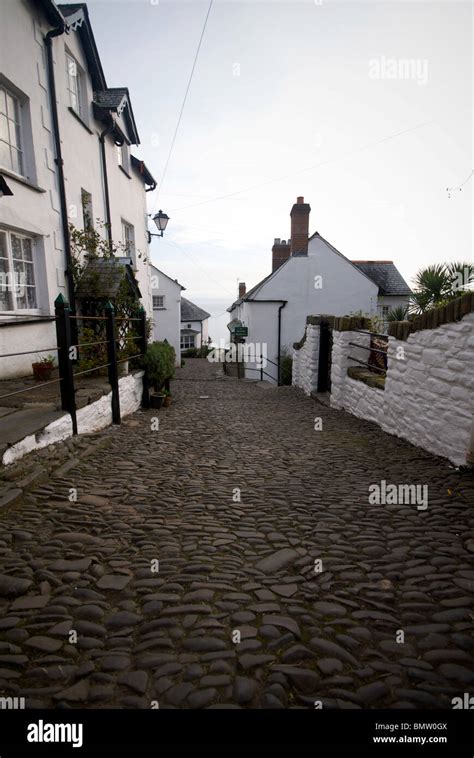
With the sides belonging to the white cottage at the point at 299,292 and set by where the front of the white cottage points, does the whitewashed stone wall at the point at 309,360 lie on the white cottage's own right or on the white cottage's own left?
on the white cottage's own left

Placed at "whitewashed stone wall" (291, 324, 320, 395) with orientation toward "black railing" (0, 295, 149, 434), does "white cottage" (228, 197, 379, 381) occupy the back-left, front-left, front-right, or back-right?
back-right

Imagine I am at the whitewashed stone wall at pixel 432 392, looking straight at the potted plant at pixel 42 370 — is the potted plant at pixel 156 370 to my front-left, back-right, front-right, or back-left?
front-right

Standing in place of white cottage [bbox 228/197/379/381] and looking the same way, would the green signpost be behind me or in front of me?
in front
